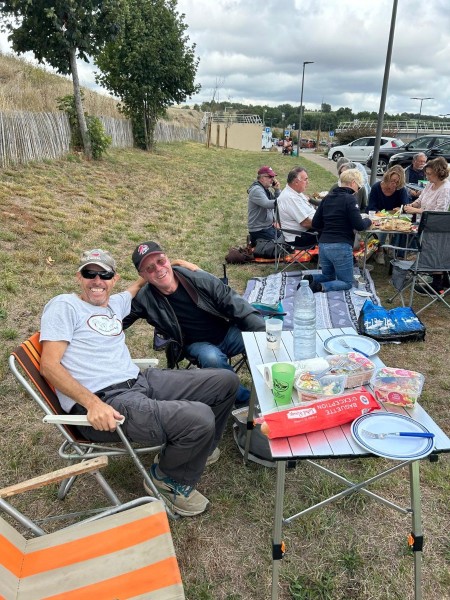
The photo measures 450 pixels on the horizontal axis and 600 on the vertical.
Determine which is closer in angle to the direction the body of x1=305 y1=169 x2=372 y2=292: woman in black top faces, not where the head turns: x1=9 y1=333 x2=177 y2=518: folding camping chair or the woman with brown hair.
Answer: the woman with brown hair

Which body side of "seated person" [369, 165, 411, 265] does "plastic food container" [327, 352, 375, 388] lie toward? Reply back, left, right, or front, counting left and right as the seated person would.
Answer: front

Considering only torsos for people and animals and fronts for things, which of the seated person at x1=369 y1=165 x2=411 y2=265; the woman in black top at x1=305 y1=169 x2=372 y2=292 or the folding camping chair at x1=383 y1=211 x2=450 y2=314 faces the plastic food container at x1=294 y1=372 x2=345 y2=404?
the seated person

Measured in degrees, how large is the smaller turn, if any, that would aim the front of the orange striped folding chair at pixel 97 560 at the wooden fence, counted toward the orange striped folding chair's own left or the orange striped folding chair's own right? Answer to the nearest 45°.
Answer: approximately 90° to the orange striped folding chair's own left

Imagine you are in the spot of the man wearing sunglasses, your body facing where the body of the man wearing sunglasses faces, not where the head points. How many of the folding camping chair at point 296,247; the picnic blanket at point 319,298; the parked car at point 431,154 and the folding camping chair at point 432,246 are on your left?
4

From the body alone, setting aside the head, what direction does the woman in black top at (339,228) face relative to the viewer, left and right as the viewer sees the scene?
facing away from the viewer and to the right of the viewer

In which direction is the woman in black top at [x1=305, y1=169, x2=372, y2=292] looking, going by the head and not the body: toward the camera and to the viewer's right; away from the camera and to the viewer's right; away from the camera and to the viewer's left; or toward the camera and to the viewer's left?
away from the camera and to the viewer's right

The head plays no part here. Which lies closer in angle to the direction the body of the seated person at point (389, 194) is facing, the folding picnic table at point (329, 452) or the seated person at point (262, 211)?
the folding picnic table

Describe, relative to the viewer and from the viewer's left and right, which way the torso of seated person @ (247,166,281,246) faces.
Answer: facing to the right of the viewer
